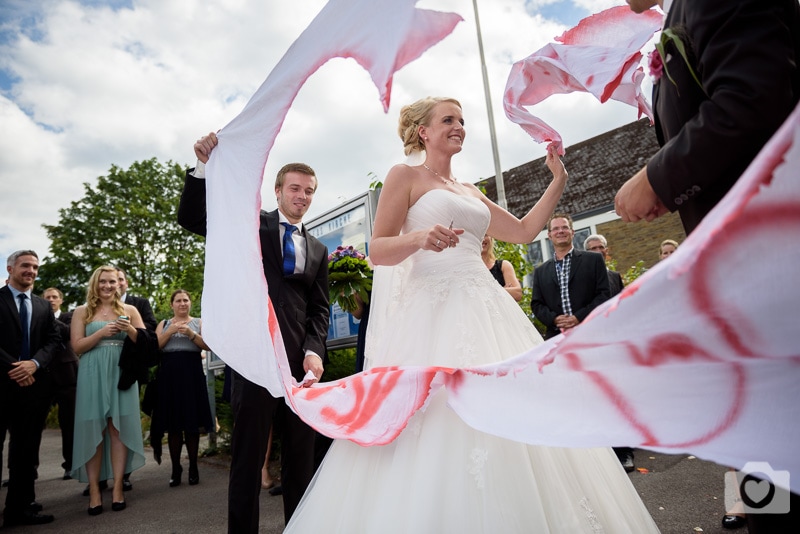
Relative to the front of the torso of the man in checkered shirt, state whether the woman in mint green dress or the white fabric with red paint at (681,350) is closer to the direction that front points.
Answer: the white fabric with red paint

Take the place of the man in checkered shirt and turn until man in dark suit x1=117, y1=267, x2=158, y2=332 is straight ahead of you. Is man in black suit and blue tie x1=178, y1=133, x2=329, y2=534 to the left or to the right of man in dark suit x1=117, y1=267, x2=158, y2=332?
left

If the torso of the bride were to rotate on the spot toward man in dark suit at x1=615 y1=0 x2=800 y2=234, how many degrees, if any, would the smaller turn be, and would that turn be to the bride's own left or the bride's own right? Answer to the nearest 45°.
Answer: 0° — they already face them

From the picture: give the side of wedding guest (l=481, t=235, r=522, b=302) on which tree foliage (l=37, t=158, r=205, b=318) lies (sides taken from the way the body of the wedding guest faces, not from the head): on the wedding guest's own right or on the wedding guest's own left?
on the wedding guest's own right

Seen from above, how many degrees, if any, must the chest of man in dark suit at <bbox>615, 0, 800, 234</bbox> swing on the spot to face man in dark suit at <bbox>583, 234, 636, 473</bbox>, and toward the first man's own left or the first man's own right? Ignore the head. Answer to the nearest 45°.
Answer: approximately 90° to the first man's own right

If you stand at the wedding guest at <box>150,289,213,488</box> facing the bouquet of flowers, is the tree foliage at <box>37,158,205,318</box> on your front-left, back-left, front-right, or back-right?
back-left

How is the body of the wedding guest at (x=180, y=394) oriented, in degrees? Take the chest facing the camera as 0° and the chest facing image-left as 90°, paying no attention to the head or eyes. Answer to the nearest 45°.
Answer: approximately 0°

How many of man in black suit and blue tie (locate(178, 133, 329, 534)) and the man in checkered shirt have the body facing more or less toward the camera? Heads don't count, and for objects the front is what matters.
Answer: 2

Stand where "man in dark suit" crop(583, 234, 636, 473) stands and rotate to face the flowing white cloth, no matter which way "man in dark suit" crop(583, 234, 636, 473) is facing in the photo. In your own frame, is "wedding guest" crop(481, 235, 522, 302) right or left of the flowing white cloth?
right
